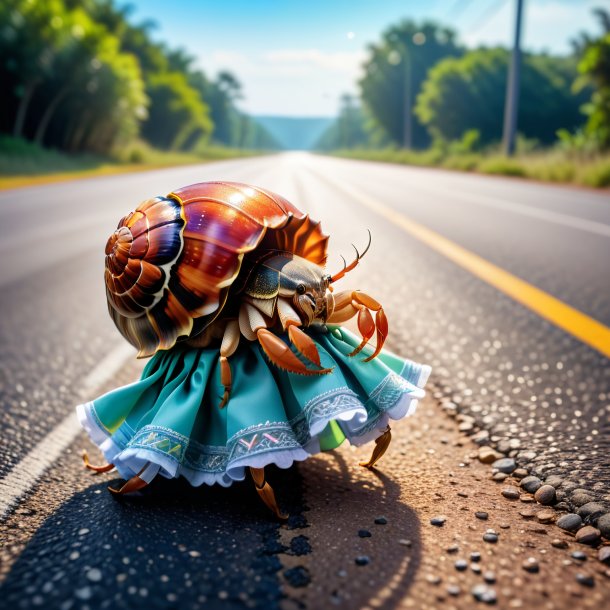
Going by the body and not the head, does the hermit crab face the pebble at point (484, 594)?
yes

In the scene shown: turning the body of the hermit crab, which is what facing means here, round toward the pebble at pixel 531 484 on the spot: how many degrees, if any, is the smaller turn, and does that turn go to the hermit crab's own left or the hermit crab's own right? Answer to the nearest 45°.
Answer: approximately 45° to the hermit crab's own left

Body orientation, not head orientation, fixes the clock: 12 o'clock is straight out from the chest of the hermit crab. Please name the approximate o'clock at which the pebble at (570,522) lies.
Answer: The pebble is roughly at 11 o'clock from the hermit crab.

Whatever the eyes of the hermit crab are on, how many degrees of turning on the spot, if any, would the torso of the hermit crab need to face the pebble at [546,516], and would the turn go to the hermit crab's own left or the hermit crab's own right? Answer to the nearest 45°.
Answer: approximately 45° to the hermit crab's own left

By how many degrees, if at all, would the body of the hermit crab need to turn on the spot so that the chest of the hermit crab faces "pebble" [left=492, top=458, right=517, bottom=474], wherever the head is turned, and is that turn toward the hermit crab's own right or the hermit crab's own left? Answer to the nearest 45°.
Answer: approximately 45° to the hermit crab's own left

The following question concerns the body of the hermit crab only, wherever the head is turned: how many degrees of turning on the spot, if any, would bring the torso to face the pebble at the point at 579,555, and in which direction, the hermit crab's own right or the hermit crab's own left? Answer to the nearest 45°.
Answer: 0° — it already faces it

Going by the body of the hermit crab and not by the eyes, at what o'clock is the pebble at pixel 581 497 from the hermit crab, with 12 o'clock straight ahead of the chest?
The pebble is roughly at 11 o'clock from the hermit crab.

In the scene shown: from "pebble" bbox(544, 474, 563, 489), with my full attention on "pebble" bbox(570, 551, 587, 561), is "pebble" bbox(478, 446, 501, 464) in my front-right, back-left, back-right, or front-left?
back-right

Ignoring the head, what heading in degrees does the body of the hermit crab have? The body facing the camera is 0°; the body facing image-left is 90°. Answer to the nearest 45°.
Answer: approximately 315°
